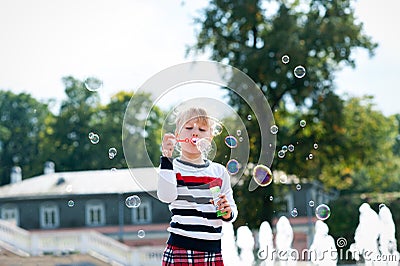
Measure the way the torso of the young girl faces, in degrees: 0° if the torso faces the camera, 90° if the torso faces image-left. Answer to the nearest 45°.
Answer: approximately 0°

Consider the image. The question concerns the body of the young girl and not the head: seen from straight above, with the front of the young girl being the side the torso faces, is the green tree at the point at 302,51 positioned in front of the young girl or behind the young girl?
behind

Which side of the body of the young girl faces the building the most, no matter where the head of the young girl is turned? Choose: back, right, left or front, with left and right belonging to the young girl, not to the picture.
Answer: back
